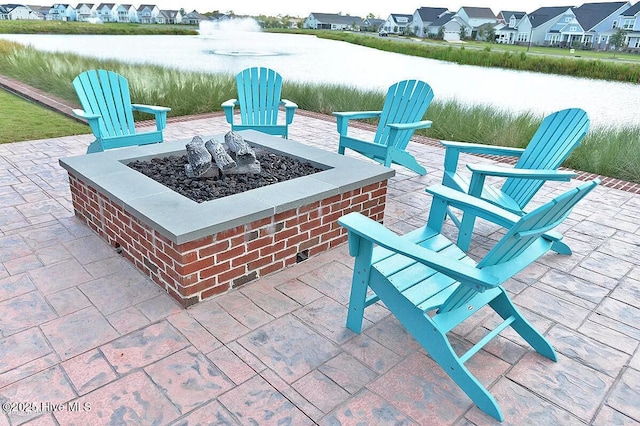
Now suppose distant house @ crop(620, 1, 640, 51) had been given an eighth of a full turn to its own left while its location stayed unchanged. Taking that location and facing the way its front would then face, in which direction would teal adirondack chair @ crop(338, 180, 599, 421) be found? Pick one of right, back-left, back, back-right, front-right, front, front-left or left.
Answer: front

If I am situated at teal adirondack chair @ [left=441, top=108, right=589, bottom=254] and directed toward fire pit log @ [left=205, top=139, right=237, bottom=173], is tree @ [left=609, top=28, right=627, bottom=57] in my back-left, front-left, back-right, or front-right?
back-right

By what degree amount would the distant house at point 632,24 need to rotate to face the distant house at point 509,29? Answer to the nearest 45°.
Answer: approximately 90° to its right

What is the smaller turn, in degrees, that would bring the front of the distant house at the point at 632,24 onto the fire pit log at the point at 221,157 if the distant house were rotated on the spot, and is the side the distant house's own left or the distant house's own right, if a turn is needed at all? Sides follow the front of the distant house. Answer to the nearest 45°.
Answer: approximately 45° to the distant house's own left

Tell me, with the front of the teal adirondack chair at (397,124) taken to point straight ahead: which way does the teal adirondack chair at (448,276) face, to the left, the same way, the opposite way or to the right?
to the right

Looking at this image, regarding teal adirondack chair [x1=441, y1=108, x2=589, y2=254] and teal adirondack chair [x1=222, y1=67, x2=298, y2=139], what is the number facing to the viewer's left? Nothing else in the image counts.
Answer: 1

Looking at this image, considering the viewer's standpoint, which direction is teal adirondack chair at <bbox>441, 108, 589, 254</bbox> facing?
facing to the left of the viewer

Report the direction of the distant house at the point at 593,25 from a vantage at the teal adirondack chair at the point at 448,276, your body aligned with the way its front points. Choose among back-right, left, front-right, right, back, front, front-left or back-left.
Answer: front-right

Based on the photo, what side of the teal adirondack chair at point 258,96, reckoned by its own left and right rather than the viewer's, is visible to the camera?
front

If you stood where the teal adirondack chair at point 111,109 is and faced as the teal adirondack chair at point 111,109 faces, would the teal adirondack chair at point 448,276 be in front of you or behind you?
in front

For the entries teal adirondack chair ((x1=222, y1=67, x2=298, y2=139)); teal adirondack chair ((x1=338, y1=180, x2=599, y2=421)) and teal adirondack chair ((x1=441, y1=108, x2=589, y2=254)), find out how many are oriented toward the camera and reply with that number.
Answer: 1

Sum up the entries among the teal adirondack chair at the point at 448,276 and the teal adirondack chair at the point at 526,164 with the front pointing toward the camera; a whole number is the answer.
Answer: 0

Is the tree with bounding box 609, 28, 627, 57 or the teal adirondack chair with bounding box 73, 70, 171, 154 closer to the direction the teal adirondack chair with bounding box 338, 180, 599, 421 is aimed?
the teal adirondack chair

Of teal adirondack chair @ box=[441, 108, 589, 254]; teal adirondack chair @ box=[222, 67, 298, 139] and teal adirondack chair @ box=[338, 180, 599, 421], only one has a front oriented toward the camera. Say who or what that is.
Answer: teal adirondack chair @ box=[222, 67, 298, 139]

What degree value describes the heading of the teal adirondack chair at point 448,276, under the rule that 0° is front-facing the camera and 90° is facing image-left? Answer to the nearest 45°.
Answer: approximately 135°

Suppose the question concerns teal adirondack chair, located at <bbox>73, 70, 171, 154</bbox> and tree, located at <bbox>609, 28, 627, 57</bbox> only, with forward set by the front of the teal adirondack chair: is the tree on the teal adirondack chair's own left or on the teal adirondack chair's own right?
on the teal adirondack chair's own left

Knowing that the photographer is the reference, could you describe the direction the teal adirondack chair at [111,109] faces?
facing the viewer and to the right of the viewer

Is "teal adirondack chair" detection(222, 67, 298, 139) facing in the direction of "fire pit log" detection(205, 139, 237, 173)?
yes
